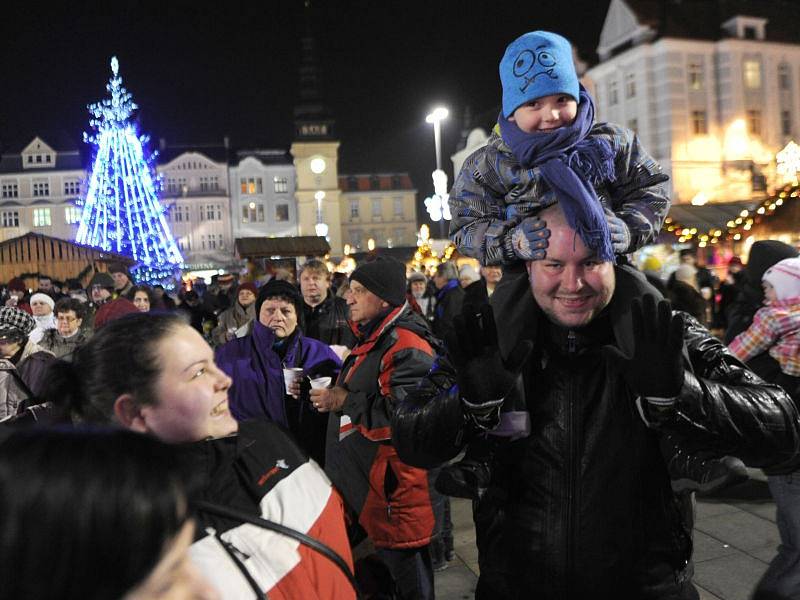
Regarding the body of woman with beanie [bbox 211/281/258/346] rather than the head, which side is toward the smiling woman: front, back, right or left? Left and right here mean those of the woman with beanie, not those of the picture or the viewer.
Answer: front

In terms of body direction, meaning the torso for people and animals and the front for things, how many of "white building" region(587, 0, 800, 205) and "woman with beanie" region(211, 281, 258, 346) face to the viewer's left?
0

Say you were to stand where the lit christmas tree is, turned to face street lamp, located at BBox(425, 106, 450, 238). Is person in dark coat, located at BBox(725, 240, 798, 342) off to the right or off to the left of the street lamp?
right

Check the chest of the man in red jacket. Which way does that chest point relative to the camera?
to the viewer's left

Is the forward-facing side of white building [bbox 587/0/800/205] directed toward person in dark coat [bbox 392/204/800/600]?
yes

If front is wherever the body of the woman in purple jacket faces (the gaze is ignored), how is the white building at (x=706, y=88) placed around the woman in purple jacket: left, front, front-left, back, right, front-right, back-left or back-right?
back-left

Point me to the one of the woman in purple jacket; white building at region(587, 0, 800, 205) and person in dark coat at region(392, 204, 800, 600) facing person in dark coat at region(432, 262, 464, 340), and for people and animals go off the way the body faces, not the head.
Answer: the white building

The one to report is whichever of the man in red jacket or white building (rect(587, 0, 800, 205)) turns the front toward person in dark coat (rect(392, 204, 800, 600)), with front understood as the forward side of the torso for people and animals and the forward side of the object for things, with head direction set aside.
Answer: the white building

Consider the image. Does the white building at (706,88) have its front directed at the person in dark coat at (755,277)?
yes

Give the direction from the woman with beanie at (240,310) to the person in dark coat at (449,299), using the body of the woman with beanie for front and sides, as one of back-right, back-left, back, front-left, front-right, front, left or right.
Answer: left

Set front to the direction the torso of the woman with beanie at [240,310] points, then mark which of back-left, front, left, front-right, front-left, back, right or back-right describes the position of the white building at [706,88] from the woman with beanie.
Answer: back-left

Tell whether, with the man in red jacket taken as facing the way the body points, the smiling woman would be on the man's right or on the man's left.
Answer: on the man's left

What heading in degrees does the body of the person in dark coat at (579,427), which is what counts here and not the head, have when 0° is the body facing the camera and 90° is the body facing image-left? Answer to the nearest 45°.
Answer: approximately 0°

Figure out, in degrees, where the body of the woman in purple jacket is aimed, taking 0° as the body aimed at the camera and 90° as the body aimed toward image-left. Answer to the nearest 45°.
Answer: approximately 0°
